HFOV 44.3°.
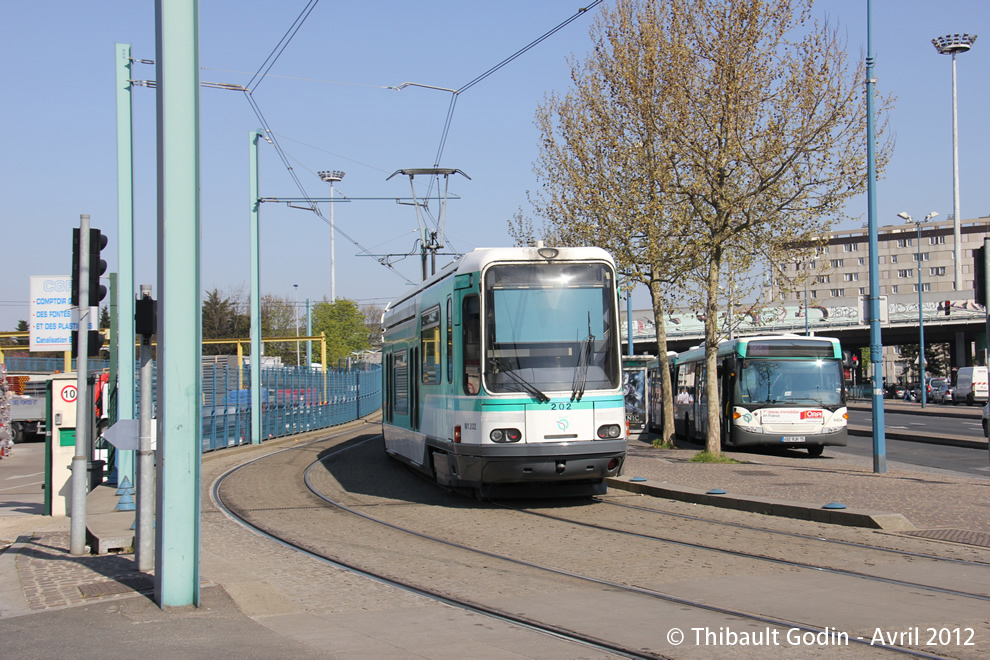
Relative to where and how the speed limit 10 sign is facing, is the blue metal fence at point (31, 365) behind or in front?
behind

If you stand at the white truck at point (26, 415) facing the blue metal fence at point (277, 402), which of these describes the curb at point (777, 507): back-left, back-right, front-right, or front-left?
front-right

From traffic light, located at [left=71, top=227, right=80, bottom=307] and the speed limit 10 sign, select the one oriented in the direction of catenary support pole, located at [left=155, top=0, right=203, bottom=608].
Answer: the speed limit 10 sign

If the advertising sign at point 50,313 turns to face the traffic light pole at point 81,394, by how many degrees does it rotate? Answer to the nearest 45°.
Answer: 0° — it already faces it

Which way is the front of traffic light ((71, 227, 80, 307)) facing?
to the viewer's left

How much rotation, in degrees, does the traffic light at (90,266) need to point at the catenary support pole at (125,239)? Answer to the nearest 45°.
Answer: approximately 90° to its left

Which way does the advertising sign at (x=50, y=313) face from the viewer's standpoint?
toward the camera

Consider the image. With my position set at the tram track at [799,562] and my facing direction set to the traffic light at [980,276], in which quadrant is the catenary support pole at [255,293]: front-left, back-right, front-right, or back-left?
front-left
